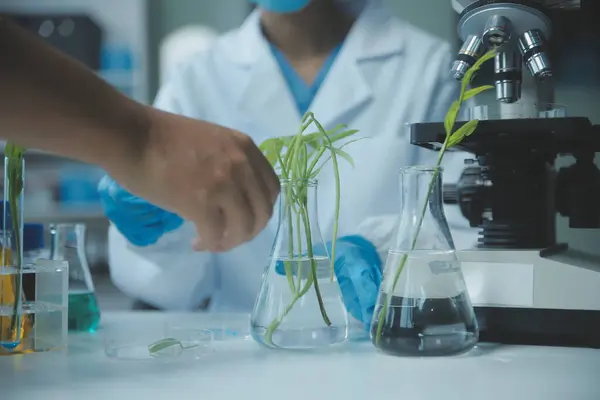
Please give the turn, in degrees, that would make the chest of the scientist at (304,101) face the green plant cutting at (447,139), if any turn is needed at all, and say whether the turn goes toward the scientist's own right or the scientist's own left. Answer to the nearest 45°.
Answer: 0° — they already face it

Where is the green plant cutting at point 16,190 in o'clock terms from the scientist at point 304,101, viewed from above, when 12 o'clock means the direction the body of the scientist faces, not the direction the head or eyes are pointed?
The green plant cutting is roughly at 1 o'clock from the scientist.

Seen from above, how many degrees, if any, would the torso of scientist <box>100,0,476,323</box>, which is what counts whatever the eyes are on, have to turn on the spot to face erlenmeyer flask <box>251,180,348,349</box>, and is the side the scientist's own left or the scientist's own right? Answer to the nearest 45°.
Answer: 0° — they already face it

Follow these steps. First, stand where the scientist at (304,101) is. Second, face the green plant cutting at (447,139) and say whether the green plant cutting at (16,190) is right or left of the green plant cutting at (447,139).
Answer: right

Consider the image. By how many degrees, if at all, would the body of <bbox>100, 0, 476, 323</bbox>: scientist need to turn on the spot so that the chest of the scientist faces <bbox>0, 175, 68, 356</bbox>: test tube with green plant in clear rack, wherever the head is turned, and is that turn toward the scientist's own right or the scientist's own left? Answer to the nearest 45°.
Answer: approximately 45° to the scientist's own right

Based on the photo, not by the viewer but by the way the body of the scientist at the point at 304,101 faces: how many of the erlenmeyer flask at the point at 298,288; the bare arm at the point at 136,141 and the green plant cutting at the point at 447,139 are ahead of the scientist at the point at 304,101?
3

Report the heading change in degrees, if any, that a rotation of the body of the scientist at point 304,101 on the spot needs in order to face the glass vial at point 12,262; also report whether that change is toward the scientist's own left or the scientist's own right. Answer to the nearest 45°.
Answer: approximately 45° to the scientist's own right

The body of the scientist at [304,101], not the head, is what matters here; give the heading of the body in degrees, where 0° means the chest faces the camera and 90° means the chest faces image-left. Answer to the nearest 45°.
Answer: approximately 0°
